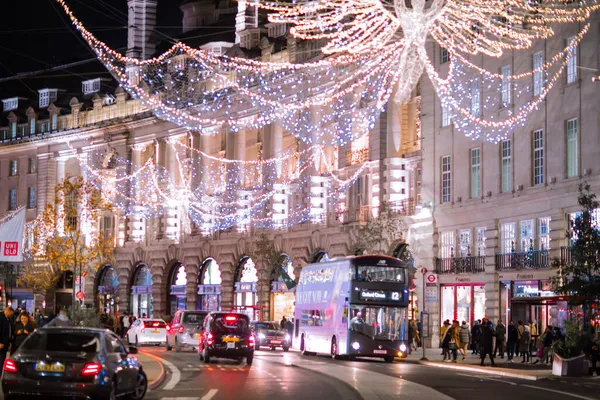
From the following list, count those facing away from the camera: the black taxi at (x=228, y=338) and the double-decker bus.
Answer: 1

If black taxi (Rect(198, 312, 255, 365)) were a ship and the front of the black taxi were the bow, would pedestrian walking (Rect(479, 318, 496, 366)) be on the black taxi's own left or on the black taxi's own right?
on the black taxi's own right

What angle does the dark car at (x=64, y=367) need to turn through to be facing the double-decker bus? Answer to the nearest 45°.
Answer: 0° — it already faces it

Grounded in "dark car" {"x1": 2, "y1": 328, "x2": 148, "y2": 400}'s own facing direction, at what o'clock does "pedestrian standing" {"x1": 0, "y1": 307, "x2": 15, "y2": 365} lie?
The pedestrian standing is roughly at 10 o'clock from the dark car.

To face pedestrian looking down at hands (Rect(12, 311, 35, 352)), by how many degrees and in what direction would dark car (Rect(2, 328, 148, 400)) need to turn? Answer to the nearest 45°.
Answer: approximately 45° to its left

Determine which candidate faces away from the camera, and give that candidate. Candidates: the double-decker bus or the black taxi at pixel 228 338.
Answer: the black taxi

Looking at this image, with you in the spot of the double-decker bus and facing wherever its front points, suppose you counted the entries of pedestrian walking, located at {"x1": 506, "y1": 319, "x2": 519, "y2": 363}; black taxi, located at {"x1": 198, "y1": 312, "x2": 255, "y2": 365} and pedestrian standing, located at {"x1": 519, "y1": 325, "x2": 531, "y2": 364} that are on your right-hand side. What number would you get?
1

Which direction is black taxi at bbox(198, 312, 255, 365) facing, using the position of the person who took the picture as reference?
facing away from the viewer

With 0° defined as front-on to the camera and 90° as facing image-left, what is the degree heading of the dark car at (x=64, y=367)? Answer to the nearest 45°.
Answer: approximately 225°

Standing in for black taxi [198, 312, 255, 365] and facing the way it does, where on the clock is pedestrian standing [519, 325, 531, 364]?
The pedestrian standing is roughly at 2 o'clock from the black taxi.

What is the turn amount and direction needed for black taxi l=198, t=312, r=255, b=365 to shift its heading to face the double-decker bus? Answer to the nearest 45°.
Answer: approximately 45° to its right

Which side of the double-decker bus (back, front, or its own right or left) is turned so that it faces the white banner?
right

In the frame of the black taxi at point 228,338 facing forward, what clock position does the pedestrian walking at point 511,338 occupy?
The pedestrian walking is roughly at 2 o'clock from the black taxi.

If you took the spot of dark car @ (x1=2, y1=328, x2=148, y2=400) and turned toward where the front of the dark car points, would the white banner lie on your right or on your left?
on your left

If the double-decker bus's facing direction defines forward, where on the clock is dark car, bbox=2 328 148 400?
The dark car is roughly at 2 o'clock from the double-decker bus.

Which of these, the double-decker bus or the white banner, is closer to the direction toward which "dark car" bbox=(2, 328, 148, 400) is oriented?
the double-decker bus

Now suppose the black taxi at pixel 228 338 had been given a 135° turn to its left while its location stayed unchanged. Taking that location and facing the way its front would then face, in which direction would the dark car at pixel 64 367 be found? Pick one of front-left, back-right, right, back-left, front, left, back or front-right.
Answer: front-left
